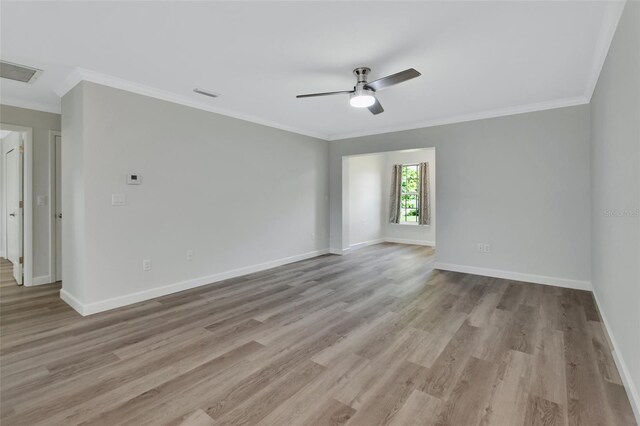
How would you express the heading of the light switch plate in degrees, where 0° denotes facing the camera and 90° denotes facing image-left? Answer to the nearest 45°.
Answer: approximately 0°

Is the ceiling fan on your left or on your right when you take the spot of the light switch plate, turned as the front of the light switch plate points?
on your left

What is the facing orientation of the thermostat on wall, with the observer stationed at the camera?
facing the viewer

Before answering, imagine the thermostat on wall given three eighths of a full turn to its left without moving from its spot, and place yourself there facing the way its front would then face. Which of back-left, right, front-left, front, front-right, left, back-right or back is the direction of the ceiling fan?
right

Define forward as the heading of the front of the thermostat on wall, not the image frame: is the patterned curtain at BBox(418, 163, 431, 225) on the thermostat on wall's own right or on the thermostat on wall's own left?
on the thermostat on wall's own left

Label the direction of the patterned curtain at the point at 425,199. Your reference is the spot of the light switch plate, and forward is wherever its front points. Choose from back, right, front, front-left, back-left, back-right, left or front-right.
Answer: left

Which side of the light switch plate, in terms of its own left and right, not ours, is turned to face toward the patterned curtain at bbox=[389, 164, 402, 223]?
left
